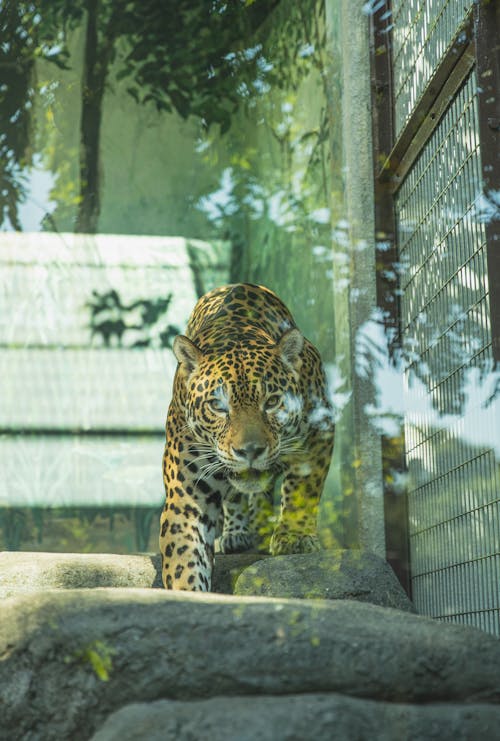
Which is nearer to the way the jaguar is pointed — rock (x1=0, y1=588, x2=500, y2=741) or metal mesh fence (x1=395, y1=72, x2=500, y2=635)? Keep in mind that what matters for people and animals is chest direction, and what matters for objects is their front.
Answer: the rock

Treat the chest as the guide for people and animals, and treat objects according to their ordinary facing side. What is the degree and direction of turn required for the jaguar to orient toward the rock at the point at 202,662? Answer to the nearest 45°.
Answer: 0° — it already faces it

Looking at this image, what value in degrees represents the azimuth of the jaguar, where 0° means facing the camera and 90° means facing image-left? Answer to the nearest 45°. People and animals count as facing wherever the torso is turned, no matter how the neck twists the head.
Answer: approximately 0°
